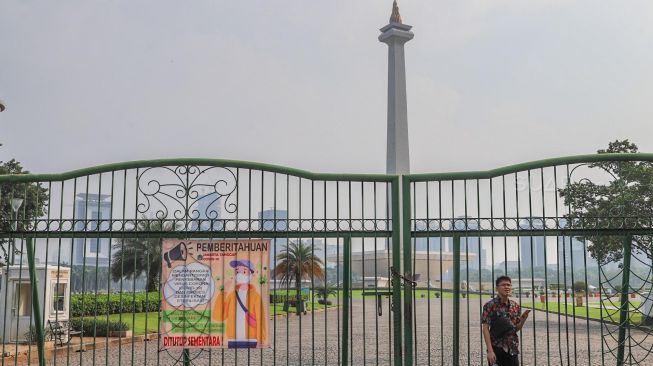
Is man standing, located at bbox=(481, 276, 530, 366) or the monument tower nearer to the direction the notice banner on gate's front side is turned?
the man standing

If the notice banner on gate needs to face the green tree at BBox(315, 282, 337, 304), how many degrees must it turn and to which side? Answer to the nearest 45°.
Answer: approximately 135° to its left

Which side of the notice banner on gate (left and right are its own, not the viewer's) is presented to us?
front

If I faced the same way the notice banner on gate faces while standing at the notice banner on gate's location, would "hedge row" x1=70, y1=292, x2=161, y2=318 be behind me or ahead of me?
behind

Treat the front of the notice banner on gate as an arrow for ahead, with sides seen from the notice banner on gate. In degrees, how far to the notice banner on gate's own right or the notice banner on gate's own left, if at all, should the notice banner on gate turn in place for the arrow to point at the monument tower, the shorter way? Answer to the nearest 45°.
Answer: approximately 180°

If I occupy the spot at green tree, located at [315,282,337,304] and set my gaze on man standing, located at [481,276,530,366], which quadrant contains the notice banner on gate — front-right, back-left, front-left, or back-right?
front-right

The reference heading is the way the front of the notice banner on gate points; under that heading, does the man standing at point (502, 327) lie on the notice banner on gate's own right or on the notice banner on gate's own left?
on the notice banner on gate's own left
